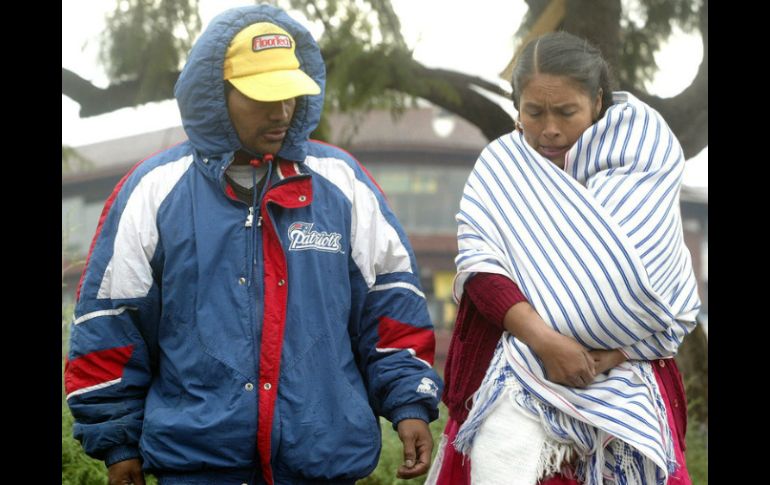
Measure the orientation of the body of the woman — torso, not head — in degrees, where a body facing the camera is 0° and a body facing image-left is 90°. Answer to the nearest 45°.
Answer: approximately 0°

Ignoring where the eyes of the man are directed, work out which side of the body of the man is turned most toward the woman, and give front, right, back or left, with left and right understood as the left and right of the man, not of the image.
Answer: left

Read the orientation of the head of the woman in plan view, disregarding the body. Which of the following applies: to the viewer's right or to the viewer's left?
to the viewer's left

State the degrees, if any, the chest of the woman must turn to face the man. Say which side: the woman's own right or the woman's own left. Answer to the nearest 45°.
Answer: approximately 90° to the woman's own right

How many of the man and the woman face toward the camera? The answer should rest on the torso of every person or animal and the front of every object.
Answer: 2

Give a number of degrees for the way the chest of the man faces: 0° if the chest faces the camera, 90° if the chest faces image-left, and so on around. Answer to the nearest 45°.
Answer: approximately 0°
